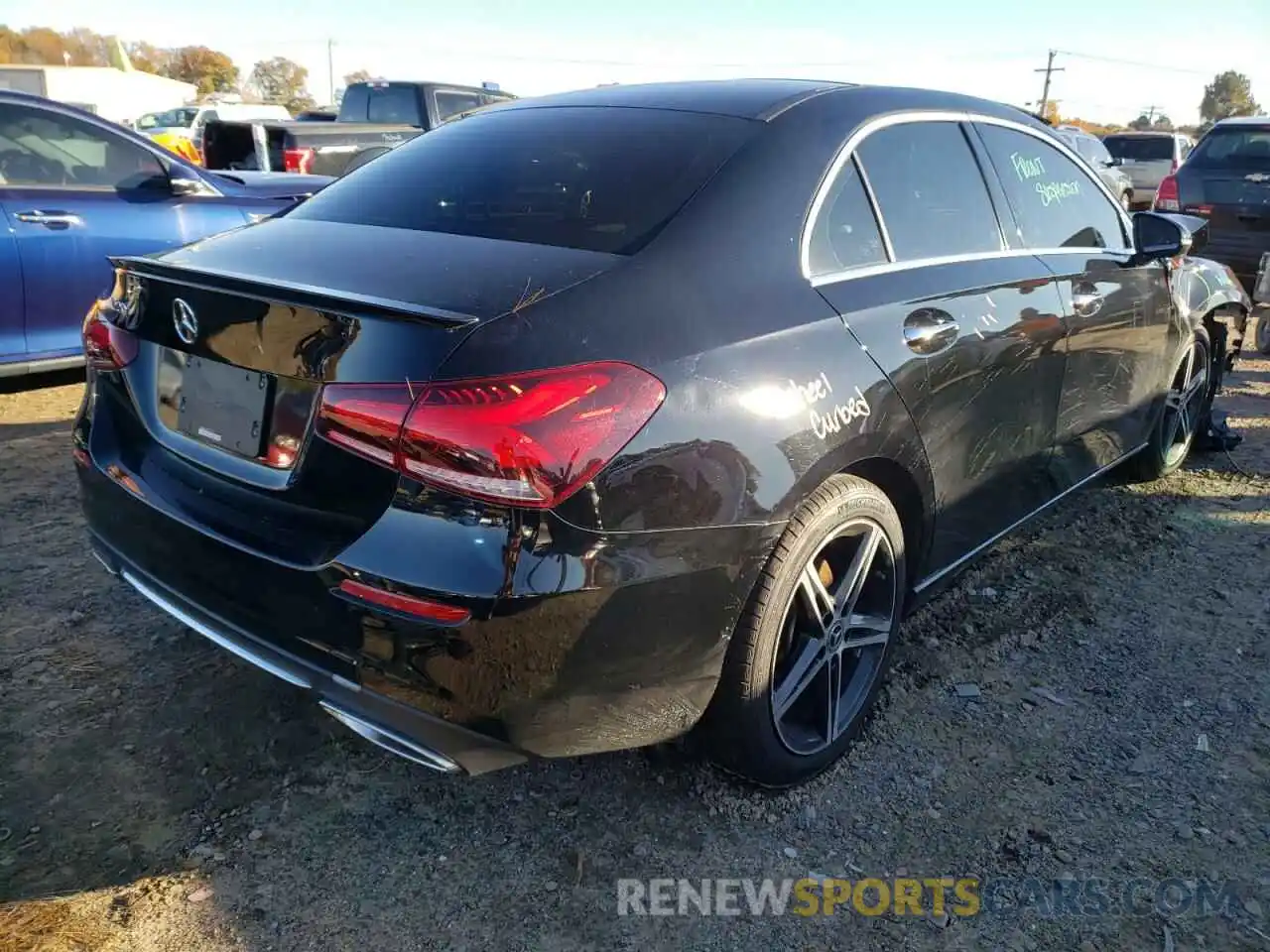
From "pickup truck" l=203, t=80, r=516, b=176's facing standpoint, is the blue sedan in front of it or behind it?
behind

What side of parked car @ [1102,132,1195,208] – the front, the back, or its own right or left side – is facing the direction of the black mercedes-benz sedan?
back

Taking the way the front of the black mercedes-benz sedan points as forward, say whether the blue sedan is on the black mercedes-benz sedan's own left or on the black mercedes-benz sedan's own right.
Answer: on the black mercedes-benz sedan's own left

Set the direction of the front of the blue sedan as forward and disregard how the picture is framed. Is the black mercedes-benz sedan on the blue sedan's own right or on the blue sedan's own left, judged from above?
on the blue sedan's own right

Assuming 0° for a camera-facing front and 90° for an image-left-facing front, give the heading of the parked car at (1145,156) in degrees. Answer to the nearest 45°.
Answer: approximately 180°

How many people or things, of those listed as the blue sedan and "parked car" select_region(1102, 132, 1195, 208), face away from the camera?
1

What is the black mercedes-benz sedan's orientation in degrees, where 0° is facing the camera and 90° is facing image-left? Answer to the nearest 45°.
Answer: approximately 225°

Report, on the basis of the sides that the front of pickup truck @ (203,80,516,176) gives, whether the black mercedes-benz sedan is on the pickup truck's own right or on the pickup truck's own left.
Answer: on the pickup truck's own right

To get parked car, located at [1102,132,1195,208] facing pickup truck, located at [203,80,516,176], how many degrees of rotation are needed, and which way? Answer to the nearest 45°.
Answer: approximately 135° to its left

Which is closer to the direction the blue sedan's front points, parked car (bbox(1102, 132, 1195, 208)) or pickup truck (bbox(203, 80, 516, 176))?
the parked car

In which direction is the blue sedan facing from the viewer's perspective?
to the viewer's right

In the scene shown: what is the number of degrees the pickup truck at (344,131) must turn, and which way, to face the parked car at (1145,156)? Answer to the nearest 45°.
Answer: approximately 45° to its right

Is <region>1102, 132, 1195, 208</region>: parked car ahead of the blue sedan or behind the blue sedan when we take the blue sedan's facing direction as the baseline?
ahead

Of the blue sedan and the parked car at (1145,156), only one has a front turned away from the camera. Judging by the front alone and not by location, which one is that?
the parked car

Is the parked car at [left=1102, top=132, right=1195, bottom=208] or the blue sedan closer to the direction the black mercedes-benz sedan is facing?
the parked car
